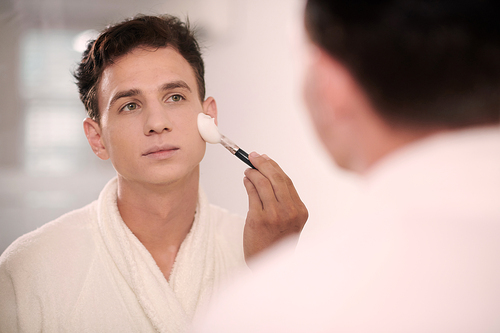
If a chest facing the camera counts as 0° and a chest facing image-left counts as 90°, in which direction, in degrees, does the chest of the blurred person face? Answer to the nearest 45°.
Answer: approximately 135°
